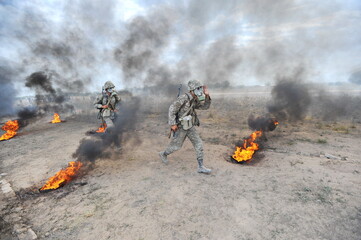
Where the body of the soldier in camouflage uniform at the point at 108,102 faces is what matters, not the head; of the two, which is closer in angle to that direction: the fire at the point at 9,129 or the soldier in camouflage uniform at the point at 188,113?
the soldier in camouflage uniform

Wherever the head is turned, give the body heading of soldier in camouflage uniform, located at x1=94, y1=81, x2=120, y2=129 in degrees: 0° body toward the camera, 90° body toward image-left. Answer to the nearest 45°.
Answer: approximately 315°

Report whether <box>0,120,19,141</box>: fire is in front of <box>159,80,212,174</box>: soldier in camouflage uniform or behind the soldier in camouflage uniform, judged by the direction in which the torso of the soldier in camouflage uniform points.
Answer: behind

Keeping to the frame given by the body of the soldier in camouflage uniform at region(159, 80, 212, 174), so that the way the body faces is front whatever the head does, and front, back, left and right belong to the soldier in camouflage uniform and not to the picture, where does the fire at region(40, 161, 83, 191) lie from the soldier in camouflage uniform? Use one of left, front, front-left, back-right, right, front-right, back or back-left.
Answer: back-right

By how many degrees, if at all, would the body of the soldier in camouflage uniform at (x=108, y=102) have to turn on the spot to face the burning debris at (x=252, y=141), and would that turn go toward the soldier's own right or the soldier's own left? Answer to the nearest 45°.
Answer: approximately 45° to the soldier's own left

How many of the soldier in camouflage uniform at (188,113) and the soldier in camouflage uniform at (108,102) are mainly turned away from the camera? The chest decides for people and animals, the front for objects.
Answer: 0

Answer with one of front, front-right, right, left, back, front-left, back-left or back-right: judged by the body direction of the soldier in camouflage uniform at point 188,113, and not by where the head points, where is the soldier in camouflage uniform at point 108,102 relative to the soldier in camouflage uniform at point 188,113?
back

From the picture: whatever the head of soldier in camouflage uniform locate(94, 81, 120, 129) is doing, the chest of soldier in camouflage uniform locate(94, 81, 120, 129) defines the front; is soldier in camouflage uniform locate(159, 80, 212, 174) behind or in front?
in front

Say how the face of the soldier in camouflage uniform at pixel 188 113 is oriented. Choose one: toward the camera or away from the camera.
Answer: toward the camera

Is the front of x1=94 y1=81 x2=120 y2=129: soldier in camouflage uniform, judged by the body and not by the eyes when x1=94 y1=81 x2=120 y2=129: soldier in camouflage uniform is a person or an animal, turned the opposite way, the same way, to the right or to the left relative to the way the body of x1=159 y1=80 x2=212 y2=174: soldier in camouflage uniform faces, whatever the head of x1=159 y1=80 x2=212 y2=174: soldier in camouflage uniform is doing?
the same way
